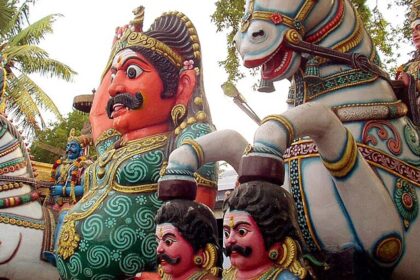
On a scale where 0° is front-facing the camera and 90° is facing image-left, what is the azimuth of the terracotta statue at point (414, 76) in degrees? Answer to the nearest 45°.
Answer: approximately 45°

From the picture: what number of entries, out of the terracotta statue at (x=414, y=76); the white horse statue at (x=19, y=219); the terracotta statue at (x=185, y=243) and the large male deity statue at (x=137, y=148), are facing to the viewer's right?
0

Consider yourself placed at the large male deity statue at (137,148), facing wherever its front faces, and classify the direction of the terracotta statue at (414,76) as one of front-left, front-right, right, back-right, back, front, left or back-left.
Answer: left

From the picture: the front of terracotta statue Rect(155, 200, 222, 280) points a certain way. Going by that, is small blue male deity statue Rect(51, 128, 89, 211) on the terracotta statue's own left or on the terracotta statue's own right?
on the terracotta statue's own right

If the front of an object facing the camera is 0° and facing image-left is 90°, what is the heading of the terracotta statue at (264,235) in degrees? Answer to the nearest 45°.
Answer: approximately 45°

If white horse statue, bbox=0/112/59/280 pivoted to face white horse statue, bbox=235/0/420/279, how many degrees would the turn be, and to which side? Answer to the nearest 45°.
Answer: approximately 90° to its left

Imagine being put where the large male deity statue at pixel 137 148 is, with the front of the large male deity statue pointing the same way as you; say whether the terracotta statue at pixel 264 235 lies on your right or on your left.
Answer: on your left

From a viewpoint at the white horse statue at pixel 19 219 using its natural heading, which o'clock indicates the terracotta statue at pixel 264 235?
The terracotta statue is roughly at 10 o'clock from the white horse statue.

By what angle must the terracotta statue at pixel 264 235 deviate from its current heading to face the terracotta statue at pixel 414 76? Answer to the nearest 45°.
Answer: approximately 180°

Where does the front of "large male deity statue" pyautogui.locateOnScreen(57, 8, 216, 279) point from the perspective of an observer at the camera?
facing the viewer and to the left of the viewer
